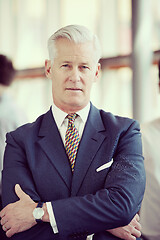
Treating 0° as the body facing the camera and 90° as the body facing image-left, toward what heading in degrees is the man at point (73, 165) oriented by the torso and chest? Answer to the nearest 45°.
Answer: approximately 0°

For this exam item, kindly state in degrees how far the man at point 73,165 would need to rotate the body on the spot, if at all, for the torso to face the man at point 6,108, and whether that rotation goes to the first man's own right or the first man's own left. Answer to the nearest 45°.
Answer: approximately 135° to the first man's own right

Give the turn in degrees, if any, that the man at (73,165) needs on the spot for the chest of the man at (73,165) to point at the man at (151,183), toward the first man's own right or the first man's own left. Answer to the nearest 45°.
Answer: approximately 135° to the first man's own left
